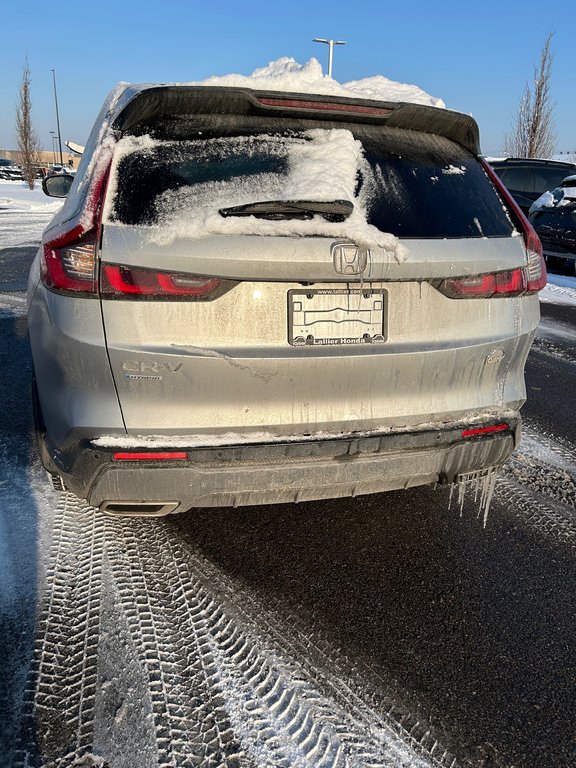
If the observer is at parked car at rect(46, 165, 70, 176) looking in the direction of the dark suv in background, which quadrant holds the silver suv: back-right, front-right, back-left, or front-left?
front-right

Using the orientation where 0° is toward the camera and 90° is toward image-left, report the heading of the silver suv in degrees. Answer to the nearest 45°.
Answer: approximately 180°

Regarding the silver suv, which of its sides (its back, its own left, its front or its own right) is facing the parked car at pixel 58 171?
front

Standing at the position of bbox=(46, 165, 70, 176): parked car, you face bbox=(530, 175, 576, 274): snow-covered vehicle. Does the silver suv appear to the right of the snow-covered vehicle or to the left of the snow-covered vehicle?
right

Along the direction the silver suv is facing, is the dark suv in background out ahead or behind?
ahead

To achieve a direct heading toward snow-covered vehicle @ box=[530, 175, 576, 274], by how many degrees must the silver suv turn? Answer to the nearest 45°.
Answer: approximately 45° to its right
